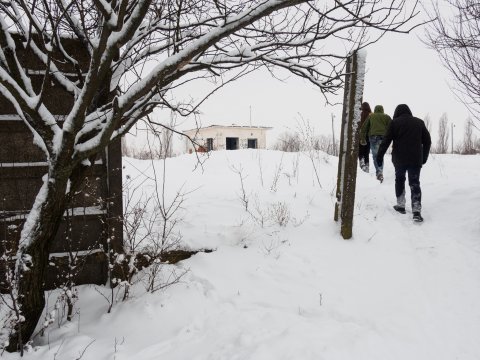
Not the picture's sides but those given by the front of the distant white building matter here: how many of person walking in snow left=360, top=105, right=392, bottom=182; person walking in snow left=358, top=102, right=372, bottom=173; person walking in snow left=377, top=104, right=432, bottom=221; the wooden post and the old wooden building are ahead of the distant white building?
5

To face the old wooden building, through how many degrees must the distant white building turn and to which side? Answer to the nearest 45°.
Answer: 0° — it already faces it

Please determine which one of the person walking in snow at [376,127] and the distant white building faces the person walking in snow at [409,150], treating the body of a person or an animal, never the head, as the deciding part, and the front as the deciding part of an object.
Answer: the distant white building

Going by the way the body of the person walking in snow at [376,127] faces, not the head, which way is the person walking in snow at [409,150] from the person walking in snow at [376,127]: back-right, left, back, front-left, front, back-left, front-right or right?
back

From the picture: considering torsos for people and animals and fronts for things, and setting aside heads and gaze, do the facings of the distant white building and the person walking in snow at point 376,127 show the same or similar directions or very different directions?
very different directions

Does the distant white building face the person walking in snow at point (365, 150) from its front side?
yes

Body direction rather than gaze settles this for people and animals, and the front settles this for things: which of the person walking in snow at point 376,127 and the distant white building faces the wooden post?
the distant white building

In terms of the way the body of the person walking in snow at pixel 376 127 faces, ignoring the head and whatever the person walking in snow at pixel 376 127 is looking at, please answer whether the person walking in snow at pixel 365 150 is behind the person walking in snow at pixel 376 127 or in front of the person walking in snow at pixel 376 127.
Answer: in front

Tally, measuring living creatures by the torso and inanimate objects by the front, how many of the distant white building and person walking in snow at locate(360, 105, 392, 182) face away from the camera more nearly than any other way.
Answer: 1

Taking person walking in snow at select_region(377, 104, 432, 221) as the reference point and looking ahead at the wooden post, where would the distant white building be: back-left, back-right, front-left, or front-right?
back-right

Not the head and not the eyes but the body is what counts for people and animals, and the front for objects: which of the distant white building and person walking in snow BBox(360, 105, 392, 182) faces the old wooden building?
the distant white building

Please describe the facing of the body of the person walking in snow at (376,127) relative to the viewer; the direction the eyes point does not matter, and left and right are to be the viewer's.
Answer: facing away from the viewer

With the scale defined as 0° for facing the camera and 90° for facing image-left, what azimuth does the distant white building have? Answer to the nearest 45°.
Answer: approximately 0°

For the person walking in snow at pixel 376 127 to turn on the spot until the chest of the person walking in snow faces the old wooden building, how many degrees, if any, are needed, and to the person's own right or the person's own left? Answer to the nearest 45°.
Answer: approximately 135° to the person's own left

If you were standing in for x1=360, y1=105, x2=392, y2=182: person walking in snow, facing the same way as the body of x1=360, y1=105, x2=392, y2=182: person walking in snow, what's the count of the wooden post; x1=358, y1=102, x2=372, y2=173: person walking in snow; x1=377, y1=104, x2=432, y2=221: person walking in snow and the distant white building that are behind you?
2
